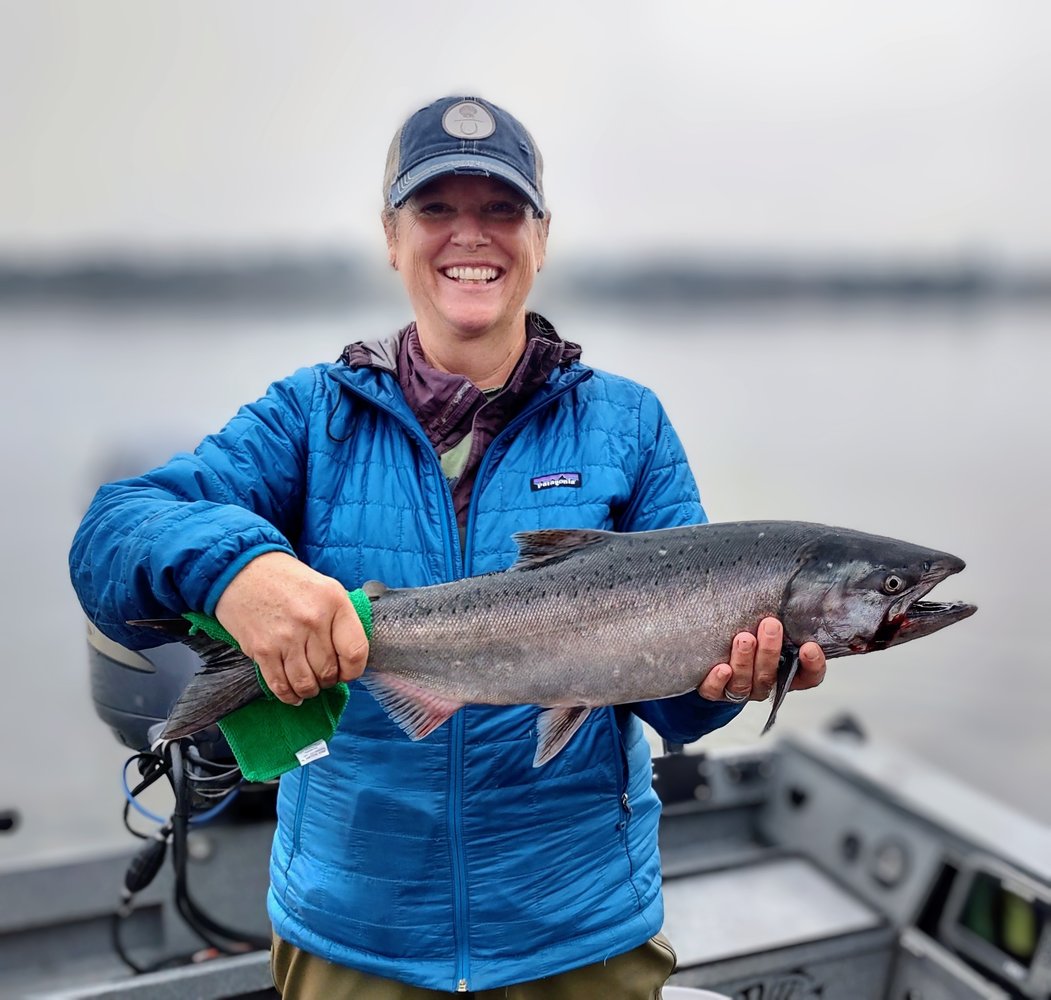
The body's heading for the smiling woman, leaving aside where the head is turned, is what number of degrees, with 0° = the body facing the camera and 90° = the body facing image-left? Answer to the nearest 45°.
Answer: approximately 0°

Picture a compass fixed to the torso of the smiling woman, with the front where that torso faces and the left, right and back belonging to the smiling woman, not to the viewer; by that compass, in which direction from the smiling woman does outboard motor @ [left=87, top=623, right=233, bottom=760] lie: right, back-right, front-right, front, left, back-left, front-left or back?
back-right

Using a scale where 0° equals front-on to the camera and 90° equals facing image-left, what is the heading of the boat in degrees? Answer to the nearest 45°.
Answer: approximately 315°
